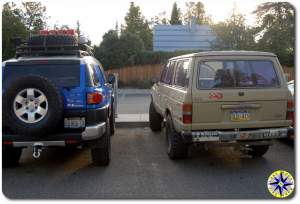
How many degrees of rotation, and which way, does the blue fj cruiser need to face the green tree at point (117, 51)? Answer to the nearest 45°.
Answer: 0° — it already faces it

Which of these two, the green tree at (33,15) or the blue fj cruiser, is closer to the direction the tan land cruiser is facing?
the green tree

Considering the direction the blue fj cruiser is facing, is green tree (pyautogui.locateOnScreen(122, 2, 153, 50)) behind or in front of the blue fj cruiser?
in front

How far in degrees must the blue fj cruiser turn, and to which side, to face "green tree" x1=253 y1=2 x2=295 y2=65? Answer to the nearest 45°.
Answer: approximately 45° to its right

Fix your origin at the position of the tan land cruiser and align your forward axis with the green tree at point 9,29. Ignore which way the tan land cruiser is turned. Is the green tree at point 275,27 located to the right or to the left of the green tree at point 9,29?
right

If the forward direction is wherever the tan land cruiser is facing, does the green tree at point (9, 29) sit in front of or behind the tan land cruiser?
in front

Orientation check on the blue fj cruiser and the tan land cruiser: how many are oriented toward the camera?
0

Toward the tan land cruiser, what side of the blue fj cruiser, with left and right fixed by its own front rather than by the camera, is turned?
right

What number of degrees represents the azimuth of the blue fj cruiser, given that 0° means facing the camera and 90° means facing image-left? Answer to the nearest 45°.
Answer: approximately 180°

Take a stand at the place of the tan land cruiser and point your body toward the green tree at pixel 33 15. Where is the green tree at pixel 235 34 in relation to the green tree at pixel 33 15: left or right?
right

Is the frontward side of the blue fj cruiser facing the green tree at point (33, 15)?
yes

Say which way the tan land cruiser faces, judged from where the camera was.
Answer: facing away from the viewer and to the left of the viewer

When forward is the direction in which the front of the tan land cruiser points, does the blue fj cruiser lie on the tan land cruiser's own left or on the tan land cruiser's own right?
on the tan land cruiser's own left
